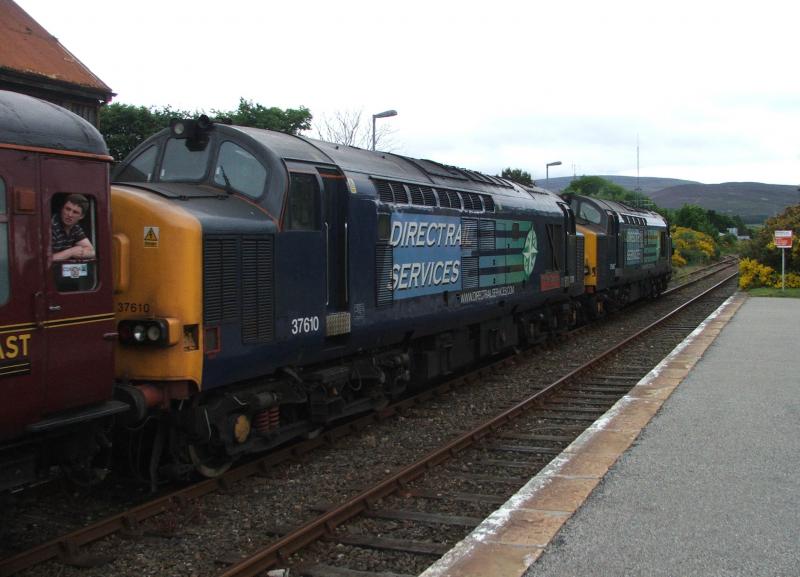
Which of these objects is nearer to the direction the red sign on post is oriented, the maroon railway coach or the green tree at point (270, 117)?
the maroon railway coach

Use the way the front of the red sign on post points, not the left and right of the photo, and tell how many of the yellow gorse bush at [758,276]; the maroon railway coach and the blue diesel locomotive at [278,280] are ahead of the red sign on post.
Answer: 2

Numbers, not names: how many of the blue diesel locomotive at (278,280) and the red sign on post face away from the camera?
0

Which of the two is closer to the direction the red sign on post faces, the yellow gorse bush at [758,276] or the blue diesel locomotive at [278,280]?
the blue diesel locomotive

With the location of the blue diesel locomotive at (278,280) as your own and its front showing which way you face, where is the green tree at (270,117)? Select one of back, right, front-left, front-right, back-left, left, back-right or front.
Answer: back-right

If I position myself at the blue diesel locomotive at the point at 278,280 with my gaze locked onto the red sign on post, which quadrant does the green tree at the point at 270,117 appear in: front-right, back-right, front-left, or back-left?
front-left

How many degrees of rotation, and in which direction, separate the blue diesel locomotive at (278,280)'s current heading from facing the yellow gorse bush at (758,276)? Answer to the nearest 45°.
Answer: approximately 180°

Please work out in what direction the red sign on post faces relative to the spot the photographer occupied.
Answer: facing the viewer

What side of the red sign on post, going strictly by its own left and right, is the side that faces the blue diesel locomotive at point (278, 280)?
front

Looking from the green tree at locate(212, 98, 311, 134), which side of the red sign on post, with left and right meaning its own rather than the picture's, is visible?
right

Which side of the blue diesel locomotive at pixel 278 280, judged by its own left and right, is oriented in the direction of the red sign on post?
back

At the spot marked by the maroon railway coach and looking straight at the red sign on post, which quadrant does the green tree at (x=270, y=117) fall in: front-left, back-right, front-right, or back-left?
front-left

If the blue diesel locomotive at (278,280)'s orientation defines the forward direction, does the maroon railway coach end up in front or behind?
in front

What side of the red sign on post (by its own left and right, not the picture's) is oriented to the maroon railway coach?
front

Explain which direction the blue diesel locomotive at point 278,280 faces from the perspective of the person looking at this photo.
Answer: facing the viewer and to the left of the viewer
